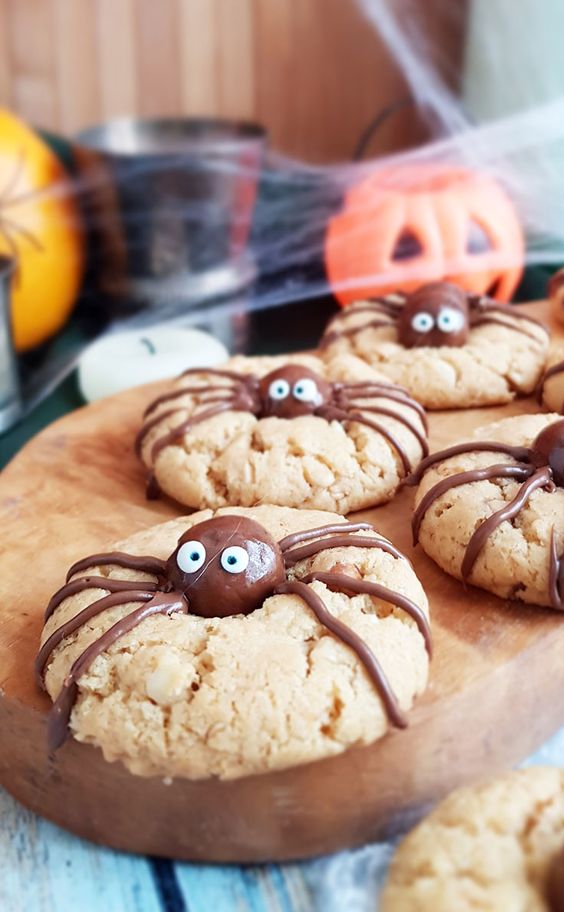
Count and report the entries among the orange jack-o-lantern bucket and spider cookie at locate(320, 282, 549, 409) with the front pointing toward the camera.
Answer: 2

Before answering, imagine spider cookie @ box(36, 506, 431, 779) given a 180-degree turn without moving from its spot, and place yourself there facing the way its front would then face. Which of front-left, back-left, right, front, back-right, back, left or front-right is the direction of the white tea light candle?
front

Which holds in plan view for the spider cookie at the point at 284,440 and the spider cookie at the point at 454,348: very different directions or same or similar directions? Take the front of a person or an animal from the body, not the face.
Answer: same or similar directions

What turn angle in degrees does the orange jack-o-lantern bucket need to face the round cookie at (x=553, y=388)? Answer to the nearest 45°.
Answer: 0° — it already faces it

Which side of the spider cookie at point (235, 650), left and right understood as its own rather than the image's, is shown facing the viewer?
front

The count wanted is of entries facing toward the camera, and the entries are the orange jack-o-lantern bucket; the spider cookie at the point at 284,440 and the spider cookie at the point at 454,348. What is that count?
3

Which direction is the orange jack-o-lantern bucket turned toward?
toward the camera

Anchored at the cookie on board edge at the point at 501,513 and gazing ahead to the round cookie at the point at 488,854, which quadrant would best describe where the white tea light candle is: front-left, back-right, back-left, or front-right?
back-right

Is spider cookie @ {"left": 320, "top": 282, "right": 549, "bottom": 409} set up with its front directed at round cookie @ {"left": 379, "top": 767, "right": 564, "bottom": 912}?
yes

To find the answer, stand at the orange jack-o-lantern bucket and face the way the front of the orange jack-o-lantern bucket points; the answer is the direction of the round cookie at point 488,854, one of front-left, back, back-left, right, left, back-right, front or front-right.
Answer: front

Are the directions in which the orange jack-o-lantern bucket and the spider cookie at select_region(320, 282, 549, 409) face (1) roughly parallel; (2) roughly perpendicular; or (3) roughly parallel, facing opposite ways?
roughly parallel

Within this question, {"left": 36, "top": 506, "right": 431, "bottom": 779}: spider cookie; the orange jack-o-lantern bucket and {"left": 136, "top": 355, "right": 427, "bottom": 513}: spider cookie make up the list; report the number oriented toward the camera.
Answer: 3
